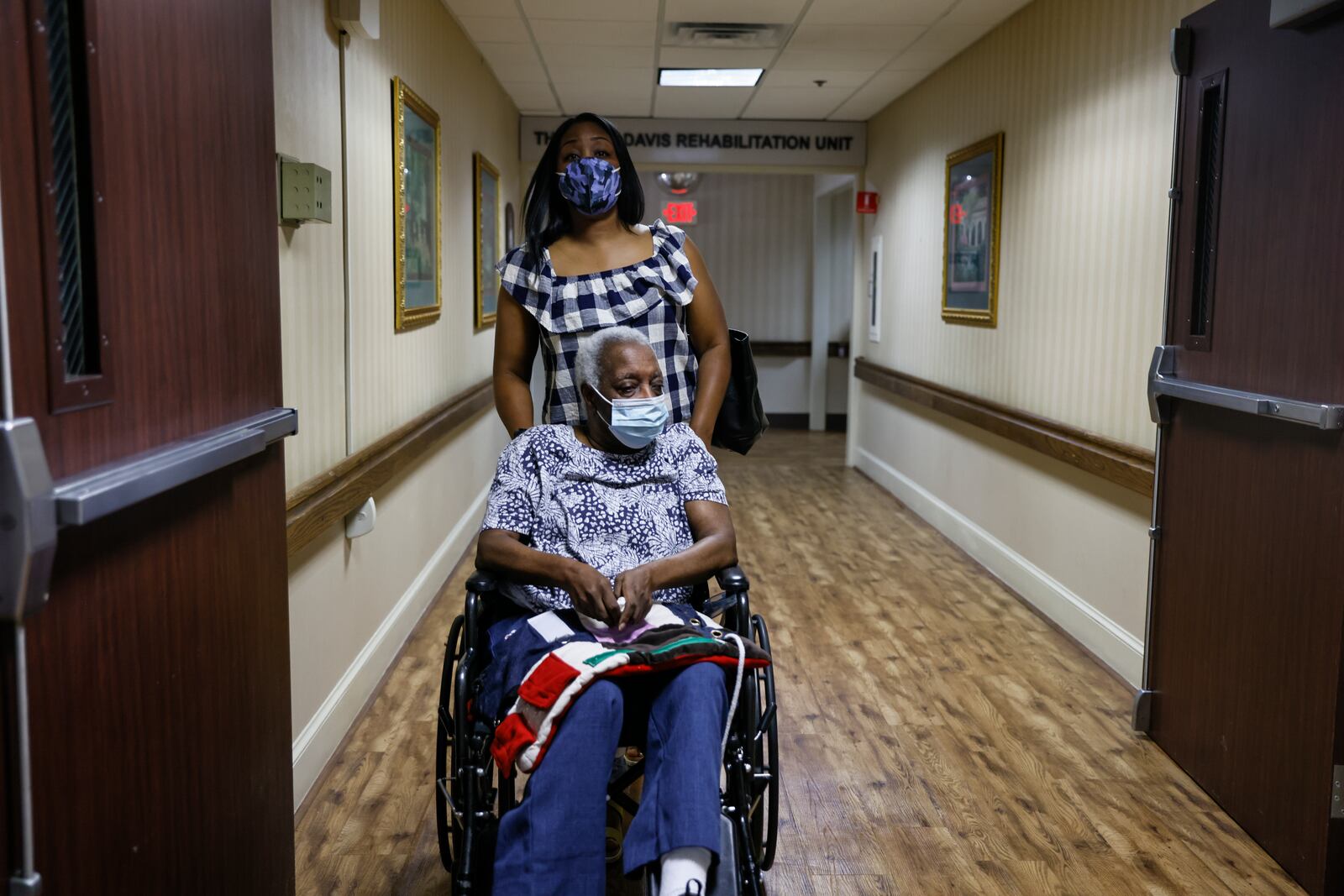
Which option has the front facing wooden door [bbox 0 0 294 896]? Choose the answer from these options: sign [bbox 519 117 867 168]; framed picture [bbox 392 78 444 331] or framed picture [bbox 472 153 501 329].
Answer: the sign

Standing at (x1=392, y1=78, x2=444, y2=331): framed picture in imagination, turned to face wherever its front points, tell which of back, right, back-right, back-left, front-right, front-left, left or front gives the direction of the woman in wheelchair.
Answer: right

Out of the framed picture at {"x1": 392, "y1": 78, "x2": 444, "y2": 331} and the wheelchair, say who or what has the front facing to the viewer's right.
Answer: the framed picture

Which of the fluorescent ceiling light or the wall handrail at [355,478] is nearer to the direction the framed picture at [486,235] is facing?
the fluorescent ceiling light

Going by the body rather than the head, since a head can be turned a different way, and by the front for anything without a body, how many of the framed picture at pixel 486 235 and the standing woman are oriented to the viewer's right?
1

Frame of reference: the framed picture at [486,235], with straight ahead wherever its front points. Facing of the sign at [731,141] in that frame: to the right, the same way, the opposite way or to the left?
to the right

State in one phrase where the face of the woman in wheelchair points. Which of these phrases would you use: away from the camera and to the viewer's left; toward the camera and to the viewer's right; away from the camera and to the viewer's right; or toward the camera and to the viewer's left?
toward the camera and to the viewer's right

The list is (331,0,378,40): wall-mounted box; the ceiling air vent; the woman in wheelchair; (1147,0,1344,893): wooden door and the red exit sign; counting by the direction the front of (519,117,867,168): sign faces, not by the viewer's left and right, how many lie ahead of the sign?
4

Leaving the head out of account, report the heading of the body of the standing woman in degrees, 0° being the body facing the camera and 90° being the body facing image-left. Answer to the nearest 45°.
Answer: approximately 0°

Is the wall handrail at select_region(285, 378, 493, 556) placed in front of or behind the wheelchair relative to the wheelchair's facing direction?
behind

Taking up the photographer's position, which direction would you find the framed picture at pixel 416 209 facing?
facing to the right of the viewer

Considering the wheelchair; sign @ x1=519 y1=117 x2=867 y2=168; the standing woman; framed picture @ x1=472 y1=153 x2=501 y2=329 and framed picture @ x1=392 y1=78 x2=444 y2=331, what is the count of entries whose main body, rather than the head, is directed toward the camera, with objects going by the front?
3

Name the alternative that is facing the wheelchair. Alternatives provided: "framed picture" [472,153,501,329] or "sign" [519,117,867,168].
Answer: the sign

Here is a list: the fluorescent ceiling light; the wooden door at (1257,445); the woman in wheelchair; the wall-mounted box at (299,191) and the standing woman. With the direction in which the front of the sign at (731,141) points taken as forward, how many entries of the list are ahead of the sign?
5

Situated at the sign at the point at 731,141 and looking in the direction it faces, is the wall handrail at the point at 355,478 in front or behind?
in front
